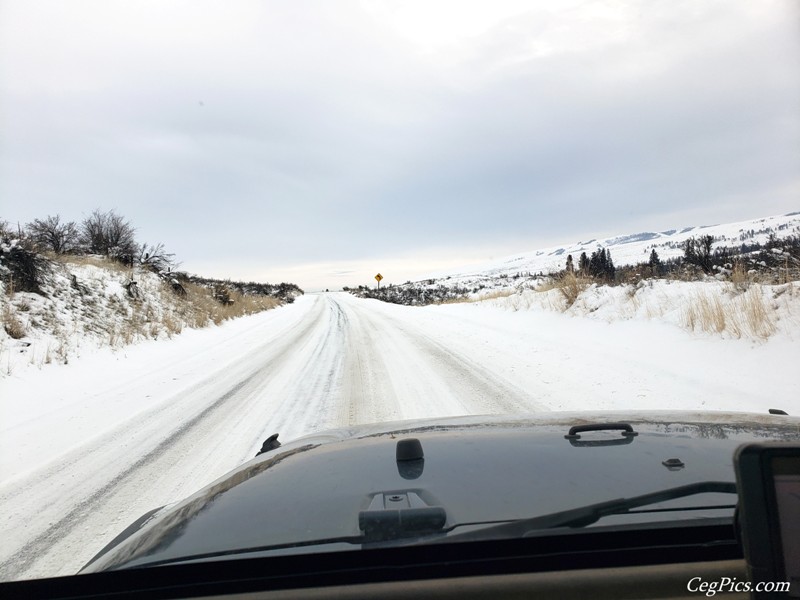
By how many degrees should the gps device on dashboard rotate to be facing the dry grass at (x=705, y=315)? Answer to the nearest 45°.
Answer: approximately 180°

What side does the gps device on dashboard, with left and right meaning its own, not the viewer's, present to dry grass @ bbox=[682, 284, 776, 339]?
back

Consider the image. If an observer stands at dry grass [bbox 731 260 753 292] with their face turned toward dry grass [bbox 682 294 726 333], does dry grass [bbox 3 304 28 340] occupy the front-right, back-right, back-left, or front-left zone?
front-right

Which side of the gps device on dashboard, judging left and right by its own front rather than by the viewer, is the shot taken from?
front

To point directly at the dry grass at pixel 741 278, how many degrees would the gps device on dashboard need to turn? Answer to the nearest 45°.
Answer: approximately 180°

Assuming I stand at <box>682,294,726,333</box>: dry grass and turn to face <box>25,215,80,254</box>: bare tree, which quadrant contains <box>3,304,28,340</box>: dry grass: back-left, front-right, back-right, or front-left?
front-left

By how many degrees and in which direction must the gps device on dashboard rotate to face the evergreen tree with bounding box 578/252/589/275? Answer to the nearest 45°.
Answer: approximately 180°

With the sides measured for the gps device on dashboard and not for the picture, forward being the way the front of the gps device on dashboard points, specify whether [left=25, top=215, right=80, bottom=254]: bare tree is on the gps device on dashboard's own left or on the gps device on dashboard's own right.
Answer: on the gps device on dashboard's own right

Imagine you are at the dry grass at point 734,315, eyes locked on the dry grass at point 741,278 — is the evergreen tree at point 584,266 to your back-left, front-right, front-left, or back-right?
front-left

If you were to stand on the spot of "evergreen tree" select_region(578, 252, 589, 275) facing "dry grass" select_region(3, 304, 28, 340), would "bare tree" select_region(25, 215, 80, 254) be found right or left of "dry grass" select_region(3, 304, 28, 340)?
right
